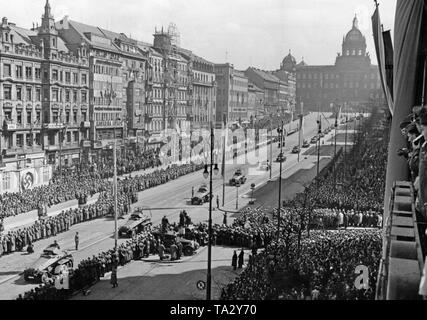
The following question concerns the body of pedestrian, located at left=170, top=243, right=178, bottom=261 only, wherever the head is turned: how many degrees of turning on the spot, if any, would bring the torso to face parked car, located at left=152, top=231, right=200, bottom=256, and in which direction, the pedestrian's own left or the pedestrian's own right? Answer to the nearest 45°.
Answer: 0° — they already face it

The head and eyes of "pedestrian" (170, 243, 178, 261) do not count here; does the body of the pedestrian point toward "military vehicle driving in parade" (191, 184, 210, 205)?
yes

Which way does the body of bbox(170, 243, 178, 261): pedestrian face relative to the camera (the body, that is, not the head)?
away from the camera

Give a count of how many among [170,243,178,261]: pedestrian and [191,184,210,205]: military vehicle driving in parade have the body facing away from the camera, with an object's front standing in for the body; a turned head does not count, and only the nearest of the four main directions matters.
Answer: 1

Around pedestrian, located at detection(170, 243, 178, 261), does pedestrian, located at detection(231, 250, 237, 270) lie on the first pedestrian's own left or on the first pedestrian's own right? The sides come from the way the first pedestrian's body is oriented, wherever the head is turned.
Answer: on the first pedestrian's own right

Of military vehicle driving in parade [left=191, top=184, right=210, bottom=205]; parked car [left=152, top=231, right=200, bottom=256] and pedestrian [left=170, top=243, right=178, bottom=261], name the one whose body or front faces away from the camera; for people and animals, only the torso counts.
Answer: the pedestrian

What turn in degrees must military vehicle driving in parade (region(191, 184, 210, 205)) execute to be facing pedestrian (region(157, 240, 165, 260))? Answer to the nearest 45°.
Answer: approximately 45° to its left

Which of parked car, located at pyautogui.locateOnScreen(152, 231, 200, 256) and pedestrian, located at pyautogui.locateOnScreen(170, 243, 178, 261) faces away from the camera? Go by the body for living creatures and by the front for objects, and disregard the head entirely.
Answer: the pedestrian

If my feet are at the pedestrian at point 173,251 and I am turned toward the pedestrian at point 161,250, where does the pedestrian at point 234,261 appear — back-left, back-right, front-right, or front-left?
back-left
